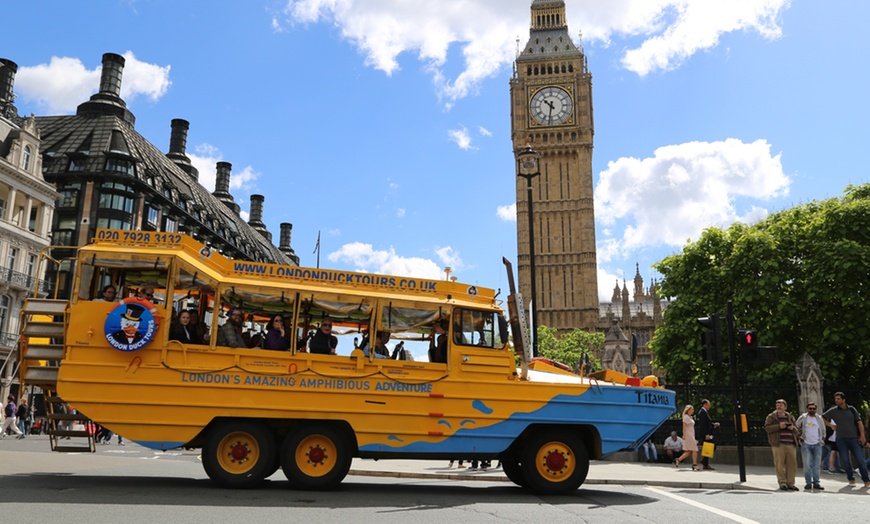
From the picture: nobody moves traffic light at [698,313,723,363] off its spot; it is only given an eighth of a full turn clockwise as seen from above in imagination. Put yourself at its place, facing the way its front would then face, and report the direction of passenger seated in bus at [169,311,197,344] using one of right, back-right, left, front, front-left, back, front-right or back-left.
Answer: left

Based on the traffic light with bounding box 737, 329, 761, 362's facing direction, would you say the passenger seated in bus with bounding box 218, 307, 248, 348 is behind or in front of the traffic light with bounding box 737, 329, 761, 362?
in front

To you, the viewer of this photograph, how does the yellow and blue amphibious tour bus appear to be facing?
facing to the right of the viewer

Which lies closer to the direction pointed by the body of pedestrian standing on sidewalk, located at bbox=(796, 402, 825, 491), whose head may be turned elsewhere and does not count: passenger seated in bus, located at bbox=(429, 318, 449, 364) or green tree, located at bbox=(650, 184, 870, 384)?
the passenger seated in bus

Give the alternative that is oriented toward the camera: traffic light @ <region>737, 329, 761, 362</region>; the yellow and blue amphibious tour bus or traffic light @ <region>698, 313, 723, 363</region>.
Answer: traffic light @ <region>737, 329, 761, 362</region>

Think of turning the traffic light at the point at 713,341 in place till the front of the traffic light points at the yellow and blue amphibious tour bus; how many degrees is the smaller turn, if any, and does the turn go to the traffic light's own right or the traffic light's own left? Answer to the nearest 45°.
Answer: approximately 45° to the traffic light's own left

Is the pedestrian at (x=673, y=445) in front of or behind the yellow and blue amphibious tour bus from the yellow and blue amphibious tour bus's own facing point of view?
in front

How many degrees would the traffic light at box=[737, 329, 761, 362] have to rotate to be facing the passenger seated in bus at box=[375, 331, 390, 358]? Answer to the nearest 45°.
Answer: approximately 45° to its right
